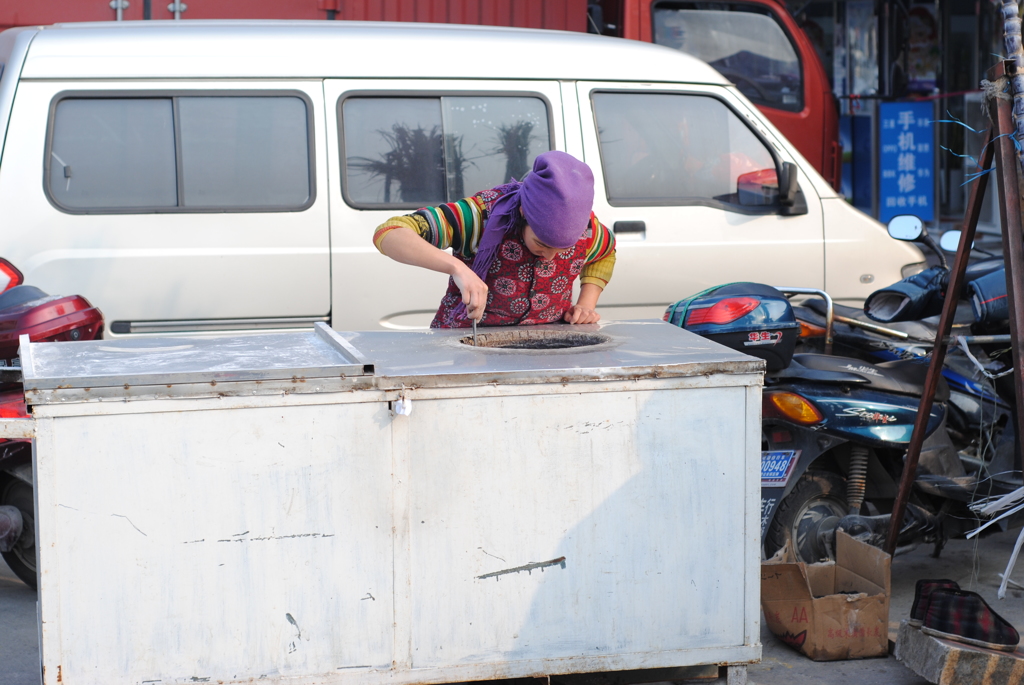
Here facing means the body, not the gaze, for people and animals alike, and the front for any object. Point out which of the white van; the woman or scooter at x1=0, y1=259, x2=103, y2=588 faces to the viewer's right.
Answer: the white van

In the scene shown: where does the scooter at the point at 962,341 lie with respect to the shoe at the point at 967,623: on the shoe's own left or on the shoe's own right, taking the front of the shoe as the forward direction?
on the shoe's own left

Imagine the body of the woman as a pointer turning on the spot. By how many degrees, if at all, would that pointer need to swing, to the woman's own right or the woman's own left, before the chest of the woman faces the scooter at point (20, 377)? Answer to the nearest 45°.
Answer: approximately 90° to the woman's own right

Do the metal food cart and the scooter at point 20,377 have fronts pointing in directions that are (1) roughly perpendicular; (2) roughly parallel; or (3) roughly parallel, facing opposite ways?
roughly perpendicular

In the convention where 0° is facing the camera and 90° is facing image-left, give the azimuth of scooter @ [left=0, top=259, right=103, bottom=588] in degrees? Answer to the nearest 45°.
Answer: approximately 90°

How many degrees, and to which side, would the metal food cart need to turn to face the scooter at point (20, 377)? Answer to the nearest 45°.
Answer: approximately 135° to its right

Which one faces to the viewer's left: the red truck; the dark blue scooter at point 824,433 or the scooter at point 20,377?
the scooter

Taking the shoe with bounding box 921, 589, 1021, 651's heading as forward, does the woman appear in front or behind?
behind

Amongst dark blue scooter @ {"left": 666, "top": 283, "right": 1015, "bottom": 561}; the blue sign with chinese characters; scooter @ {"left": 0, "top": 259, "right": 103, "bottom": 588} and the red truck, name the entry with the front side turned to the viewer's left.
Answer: the scooter

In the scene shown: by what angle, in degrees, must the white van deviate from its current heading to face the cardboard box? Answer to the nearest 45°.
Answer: approximately 45° to its right

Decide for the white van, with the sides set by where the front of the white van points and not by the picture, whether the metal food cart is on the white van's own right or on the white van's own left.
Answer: on the white van's own right

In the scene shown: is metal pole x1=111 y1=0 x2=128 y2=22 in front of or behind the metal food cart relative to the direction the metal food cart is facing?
behind
